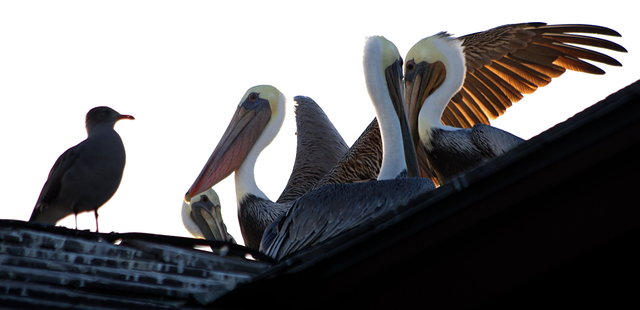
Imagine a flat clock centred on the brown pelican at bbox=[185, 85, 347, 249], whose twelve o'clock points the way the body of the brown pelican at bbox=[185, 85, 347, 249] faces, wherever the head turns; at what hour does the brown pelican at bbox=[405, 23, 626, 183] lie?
the brown pelican at bbox=[405, 23, 626, 183] is roughly at 7 o'clock from the brown pelican at bbox=[185, 85, 347, 249].

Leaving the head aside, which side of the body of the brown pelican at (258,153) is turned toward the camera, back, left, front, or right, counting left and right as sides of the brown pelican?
left

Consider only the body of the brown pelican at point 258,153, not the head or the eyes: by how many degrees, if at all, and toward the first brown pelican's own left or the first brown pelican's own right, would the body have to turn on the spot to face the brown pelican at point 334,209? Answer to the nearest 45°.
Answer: approximately 90° to the first brown pelican's own left
